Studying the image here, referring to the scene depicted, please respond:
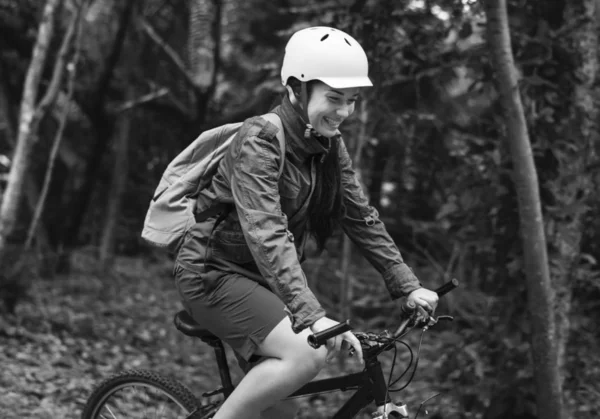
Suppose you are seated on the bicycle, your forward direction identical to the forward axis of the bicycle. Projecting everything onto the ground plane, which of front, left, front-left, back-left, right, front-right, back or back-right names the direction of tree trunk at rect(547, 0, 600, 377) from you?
front-left

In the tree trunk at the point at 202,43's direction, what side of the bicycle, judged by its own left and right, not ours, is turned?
left

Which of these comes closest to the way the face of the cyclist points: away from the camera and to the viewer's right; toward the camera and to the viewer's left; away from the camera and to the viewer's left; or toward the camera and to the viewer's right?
toward the camera and to the viewer's right

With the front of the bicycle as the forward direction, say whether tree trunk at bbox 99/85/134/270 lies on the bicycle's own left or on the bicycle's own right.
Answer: on the bicycle's own left

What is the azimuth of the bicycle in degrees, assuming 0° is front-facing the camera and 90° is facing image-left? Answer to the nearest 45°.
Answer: approximately 270°

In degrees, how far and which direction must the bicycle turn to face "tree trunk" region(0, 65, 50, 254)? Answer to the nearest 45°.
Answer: approximately 135° to its left
